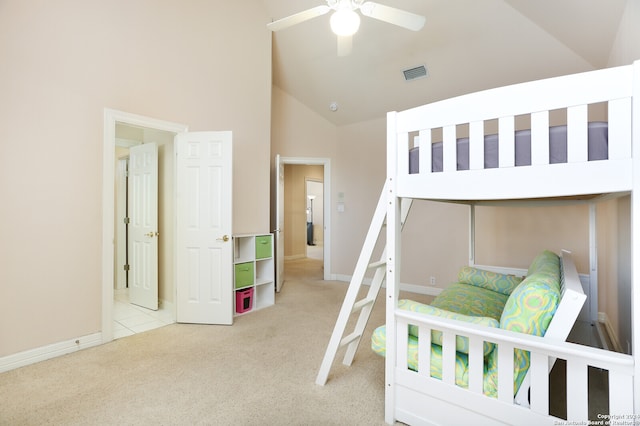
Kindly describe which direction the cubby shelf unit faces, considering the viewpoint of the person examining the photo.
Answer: facing the viewer and to the right of the viewer

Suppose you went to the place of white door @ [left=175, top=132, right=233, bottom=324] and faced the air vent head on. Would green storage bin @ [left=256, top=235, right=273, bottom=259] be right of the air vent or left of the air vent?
left

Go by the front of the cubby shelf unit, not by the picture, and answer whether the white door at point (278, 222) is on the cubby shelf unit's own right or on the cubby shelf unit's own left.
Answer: on the cubby shelf unit's own left

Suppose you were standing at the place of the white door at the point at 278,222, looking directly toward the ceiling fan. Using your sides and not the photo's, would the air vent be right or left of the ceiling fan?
left

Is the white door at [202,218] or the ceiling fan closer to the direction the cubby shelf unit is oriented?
the ceiling fan

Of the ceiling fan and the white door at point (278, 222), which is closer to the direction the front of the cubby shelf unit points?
the ceiling fan

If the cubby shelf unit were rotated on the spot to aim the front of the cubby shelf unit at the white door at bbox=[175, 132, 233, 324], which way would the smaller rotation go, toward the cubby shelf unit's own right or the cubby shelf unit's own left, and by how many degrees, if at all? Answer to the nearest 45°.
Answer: approximately 90° to the cubby shelf unit's own right
